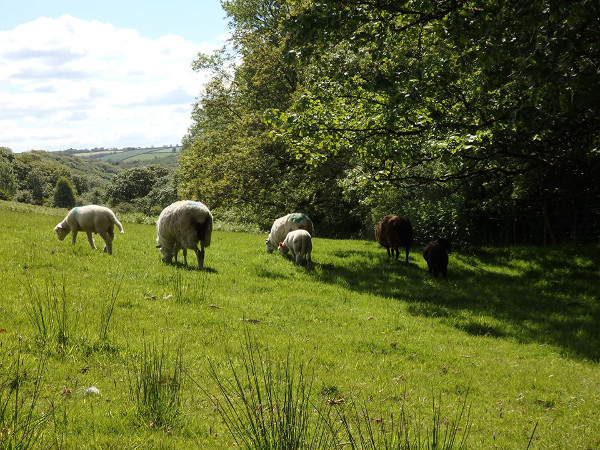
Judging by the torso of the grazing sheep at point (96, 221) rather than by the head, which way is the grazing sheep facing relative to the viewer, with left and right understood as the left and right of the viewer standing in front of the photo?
facing to the left of the viewer

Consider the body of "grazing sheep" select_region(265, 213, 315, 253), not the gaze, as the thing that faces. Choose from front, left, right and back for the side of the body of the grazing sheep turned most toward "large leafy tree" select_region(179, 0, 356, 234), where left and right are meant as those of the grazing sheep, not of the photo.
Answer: right

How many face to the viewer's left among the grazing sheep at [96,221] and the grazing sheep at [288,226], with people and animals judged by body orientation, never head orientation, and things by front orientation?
2

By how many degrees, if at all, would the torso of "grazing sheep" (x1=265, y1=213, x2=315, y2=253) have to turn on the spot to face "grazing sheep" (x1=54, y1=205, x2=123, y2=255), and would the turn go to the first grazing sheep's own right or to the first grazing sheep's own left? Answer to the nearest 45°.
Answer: approximately 45° to the first grazing sheep's own left

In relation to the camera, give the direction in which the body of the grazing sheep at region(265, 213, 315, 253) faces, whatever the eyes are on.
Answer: to the viewer's left

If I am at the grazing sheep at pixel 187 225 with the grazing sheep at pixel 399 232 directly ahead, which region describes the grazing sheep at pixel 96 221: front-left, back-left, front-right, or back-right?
back-left

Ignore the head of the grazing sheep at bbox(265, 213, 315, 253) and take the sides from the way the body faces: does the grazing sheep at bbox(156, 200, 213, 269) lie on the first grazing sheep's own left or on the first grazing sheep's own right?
on the first grazing sheep's own left

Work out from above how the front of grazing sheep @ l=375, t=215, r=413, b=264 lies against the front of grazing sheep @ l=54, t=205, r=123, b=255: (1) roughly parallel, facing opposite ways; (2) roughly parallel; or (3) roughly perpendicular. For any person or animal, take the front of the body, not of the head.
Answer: roughly perpendicular
